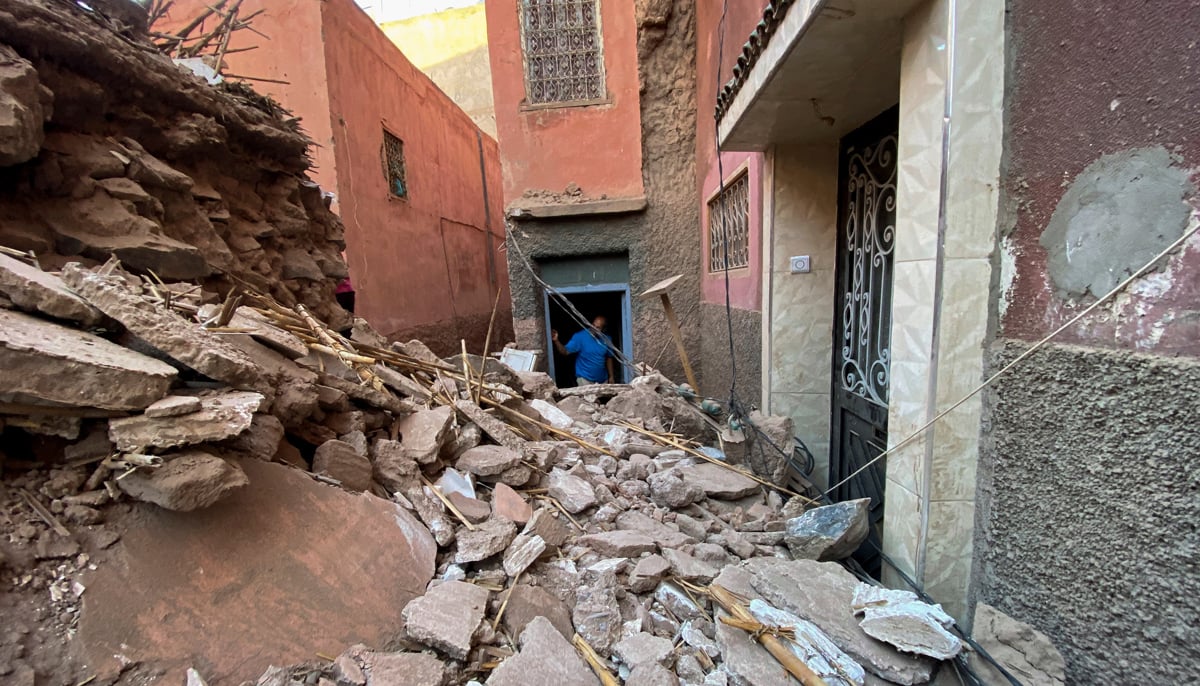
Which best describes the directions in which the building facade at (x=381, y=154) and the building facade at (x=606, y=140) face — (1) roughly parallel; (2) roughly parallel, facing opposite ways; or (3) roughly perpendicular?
roughly perpendicular

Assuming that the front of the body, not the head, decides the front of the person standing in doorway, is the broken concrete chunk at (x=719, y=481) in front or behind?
in front

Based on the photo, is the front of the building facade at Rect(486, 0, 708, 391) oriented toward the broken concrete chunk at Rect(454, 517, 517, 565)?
yes

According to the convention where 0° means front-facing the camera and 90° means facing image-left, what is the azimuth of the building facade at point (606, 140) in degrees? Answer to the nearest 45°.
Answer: approximately 0°

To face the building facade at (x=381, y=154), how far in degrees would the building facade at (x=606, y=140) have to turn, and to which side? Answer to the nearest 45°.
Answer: approximately 90° to its right

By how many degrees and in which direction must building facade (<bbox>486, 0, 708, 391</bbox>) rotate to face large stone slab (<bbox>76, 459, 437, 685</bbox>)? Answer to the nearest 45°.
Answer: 0° — it already faces it
